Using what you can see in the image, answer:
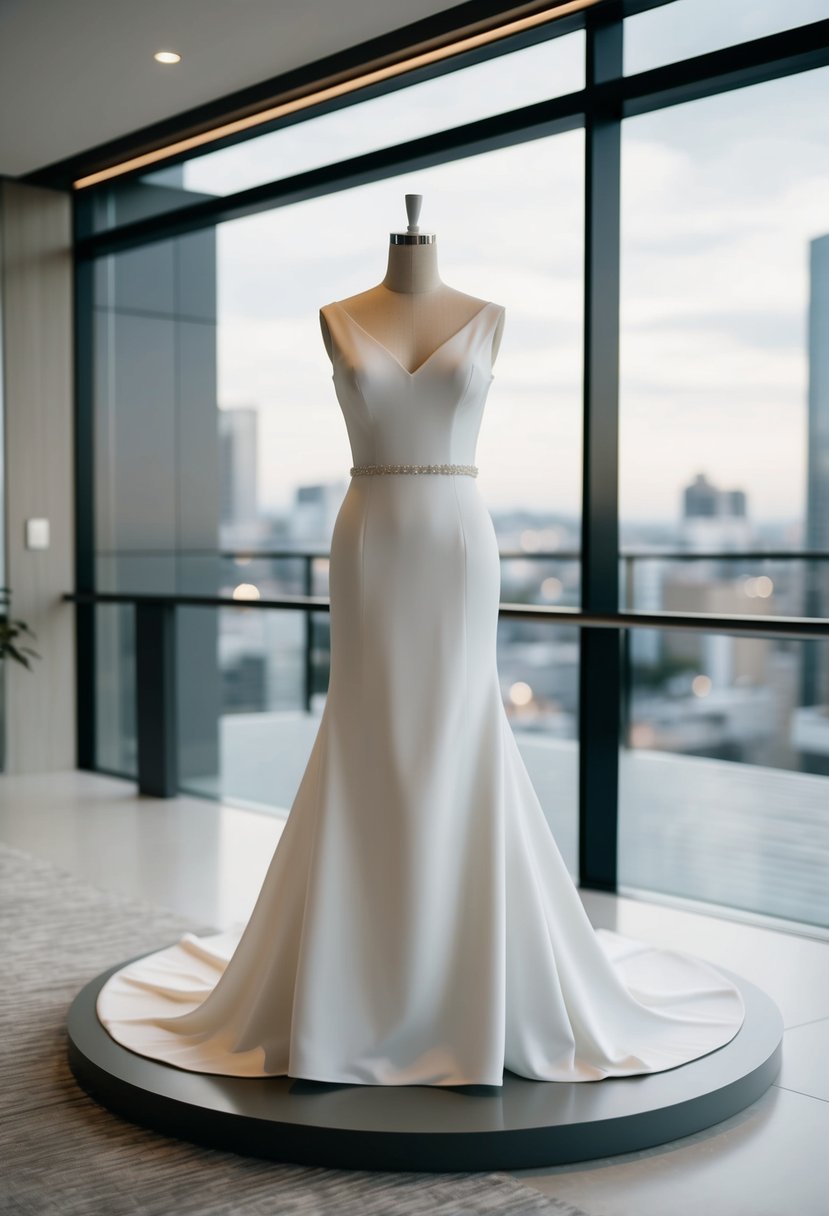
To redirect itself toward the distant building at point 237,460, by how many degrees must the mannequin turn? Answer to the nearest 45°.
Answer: approximately 180°

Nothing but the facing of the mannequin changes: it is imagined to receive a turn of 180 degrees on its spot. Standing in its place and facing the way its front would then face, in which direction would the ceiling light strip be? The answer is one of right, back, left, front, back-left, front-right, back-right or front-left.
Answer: front

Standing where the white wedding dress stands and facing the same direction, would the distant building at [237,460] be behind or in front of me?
behind

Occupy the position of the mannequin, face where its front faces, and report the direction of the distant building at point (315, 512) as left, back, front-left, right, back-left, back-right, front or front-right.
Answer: back

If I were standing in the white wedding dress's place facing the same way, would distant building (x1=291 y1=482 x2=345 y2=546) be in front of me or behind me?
behind

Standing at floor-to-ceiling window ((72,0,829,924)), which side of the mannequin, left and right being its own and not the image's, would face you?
back

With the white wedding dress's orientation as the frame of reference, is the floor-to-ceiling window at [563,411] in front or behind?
behind

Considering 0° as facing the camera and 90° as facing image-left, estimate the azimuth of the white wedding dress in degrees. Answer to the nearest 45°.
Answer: approximately 0°

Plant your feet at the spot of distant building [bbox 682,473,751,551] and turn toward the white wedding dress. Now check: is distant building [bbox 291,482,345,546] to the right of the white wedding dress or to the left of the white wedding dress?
right
